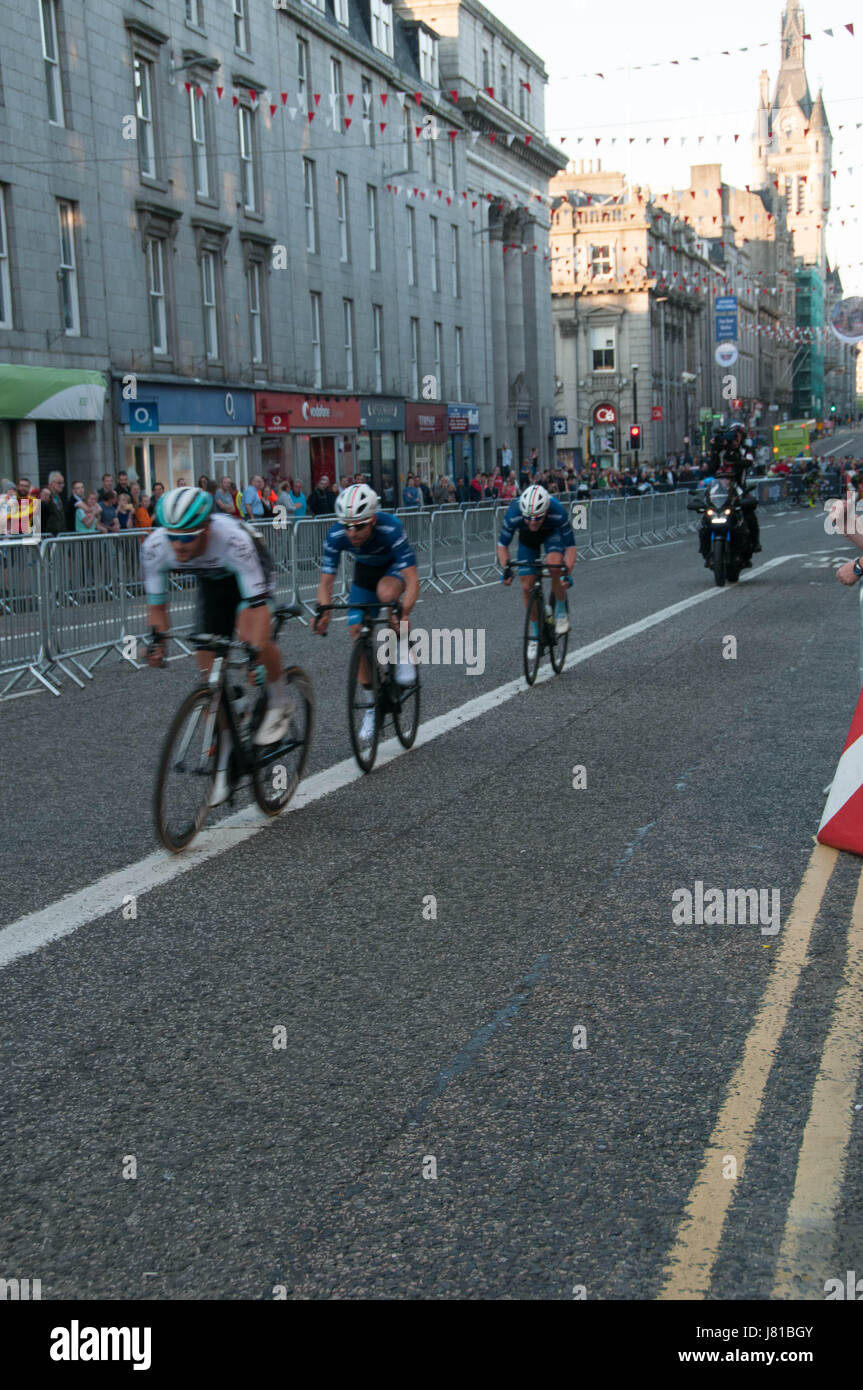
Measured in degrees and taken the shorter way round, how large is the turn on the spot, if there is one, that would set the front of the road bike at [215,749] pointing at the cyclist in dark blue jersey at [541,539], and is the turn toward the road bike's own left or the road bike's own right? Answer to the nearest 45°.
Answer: approximately 180°

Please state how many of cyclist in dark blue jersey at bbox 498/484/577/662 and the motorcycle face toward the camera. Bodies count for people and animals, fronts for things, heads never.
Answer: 2

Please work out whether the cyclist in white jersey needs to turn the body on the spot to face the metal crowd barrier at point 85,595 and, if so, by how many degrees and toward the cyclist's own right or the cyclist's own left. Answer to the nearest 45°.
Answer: approximately 135° to the cyclist's own right

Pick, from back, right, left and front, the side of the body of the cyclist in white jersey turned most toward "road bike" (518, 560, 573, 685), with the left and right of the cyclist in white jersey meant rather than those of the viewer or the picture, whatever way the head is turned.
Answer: back

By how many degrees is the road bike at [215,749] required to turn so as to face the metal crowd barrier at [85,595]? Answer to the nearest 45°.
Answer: approximately 135° to its right

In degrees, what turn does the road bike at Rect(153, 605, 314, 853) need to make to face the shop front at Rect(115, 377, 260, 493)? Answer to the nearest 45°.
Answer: approximately 135° to its right

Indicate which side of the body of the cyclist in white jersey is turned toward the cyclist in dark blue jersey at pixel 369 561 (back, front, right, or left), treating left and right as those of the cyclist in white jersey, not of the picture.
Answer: back
